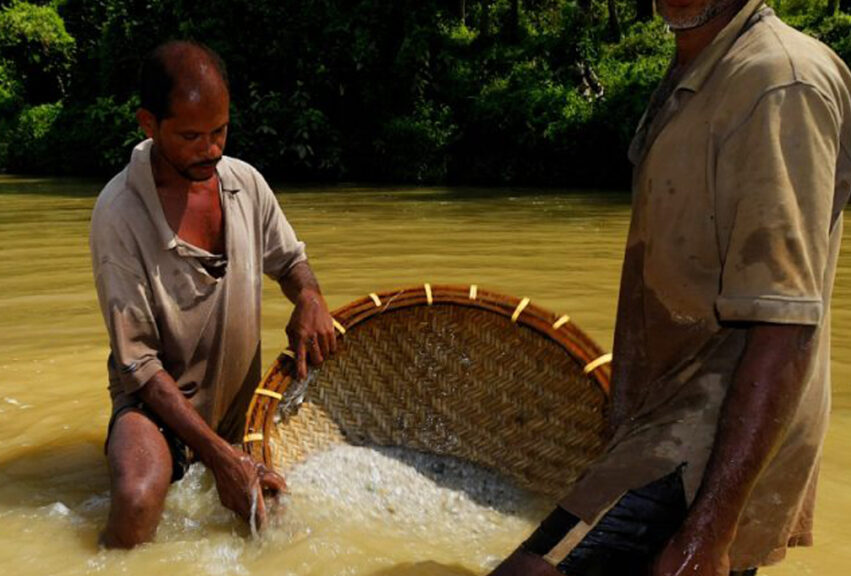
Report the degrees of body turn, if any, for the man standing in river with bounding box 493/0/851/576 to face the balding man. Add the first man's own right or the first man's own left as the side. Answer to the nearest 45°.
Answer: approximately 45° to the first man's own right

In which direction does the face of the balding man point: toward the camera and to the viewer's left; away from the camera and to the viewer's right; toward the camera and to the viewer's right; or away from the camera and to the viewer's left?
toward the camera and to the viewer's right

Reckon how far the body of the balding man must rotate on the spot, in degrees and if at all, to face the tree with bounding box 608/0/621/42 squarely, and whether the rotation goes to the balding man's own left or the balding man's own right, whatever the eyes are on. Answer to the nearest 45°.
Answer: approximately 90° to the balding man's own left

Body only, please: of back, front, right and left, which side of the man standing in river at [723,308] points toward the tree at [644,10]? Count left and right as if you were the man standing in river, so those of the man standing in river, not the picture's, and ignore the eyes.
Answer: right

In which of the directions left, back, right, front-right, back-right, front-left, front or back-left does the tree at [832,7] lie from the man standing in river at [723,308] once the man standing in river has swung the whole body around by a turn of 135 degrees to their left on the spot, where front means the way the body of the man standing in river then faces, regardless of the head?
back-left

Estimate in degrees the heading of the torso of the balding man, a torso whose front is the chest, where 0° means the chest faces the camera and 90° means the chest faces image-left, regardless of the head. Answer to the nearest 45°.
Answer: approximately 315°

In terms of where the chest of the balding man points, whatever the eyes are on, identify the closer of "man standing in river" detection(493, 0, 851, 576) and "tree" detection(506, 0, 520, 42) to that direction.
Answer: the man standing in river

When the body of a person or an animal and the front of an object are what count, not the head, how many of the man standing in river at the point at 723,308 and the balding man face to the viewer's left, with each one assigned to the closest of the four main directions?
1

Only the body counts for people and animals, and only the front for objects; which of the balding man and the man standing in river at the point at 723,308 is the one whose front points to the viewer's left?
the man standing in river

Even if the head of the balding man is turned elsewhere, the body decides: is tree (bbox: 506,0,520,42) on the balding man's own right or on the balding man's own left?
on the balding man's own left

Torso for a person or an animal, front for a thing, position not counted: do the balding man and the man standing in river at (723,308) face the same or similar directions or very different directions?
very different directions

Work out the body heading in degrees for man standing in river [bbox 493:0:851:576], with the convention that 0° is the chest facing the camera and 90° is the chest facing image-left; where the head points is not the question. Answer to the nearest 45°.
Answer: approximately 90°
